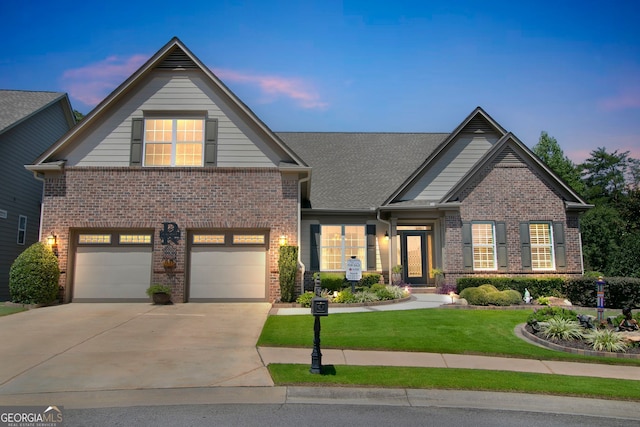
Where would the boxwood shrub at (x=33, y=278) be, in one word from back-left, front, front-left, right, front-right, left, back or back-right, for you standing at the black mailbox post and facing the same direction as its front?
back-right

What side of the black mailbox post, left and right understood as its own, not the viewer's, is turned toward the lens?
front

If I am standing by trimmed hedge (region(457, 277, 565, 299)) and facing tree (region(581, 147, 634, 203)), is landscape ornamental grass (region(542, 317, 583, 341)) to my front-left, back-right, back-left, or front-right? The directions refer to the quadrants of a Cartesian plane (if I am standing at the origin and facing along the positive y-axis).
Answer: back-right

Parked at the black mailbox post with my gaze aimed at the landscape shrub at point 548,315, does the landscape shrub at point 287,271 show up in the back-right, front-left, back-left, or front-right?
front-left

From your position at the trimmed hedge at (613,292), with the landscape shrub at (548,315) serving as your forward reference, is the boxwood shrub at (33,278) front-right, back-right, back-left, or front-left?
front-right

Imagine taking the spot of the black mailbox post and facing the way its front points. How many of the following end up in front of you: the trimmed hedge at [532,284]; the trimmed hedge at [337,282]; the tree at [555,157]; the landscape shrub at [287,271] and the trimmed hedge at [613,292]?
0

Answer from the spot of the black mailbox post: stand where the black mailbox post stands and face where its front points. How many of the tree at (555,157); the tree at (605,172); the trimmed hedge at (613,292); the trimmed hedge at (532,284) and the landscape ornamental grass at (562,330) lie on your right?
0

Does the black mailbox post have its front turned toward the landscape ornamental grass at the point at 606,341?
no

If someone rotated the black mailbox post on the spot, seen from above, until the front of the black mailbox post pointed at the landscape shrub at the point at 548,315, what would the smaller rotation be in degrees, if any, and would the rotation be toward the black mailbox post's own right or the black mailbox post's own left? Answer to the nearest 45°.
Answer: approximately 135° to the black mailbox post's own left

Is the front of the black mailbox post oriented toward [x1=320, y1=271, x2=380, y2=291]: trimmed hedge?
no

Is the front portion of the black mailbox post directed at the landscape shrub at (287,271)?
no

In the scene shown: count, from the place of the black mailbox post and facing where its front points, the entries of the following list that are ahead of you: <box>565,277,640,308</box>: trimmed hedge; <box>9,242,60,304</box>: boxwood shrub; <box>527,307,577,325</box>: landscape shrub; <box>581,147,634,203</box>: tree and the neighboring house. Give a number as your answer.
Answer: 0

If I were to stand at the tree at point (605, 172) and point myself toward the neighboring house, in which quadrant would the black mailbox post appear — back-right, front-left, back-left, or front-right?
front-left

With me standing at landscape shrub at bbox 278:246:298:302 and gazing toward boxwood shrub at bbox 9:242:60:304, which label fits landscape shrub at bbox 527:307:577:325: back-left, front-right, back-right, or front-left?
back-left

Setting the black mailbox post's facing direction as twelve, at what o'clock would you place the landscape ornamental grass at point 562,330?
The landscape ornamental grass is roughly at 8 o'clock from the black mailbox post.

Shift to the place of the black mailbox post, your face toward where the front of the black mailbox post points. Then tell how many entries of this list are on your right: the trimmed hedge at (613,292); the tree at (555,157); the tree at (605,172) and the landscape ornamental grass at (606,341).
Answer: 0

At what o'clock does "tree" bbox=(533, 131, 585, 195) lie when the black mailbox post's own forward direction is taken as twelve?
The tree is roughly at 7 o'clock from the black mailbox post.
